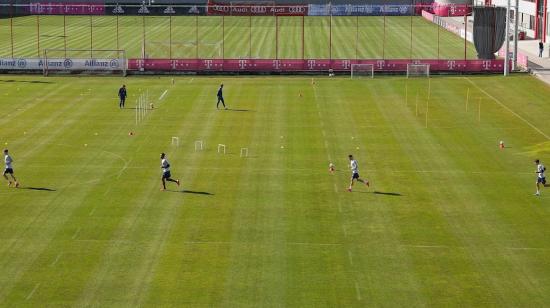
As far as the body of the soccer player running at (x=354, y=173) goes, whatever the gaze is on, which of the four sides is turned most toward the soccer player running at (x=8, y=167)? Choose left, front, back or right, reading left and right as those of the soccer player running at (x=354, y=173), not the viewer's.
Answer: front

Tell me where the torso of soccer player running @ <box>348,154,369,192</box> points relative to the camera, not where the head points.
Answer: to the viewer's left
